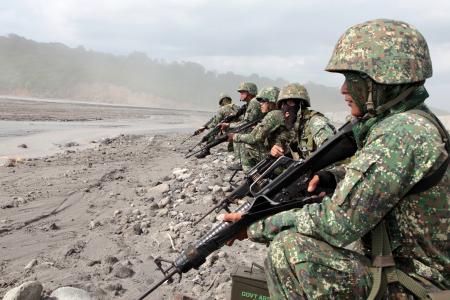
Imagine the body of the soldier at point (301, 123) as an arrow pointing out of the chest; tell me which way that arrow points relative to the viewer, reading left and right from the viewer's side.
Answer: facing the viewer and to the left of the viewer

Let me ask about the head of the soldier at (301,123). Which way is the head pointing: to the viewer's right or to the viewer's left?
to the viewer's left

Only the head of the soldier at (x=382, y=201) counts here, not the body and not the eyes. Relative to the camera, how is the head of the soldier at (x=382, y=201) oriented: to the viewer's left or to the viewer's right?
to the viewer's left

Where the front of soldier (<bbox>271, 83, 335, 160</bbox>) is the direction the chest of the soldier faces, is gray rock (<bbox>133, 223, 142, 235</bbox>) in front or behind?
in front

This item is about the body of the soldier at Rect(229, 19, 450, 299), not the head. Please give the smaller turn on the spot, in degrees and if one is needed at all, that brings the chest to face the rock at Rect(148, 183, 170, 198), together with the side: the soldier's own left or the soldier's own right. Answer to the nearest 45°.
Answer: approximately 45° to the soldier's own right

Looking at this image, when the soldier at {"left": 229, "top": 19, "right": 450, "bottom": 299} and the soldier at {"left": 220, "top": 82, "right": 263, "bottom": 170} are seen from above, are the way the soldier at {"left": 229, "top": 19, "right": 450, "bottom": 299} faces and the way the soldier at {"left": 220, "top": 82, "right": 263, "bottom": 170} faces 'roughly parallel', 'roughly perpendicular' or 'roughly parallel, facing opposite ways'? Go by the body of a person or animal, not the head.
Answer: roughly parallel

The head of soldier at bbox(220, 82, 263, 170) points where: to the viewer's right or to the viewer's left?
to the viewer's left

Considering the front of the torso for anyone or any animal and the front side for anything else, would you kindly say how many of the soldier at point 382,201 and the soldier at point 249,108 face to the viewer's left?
2

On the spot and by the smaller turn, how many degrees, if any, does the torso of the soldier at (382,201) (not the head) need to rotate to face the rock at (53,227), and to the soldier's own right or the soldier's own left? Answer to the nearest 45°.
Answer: approximately 45° to the soldier's own right

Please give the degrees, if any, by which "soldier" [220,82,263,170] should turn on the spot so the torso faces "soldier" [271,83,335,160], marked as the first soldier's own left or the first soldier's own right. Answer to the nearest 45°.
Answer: approximately 90° to the first soldier's own left

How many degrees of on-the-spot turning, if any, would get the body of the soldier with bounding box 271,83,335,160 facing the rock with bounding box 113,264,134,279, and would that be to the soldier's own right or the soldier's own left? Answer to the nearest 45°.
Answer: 0° — they already face it

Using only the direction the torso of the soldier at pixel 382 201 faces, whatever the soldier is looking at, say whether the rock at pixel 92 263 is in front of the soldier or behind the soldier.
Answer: in front

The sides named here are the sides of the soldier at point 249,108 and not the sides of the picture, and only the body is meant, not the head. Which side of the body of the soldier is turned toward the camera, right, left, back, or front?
left

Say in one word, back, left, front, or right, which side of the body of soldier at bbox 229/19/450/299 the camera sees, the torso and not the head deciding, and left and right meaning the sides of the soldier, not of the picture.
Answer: left
